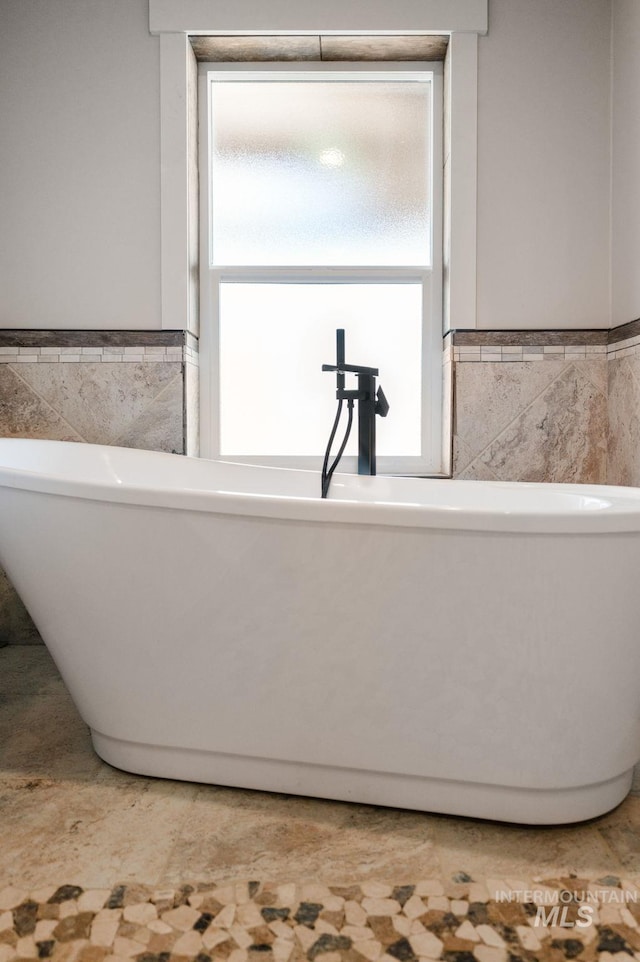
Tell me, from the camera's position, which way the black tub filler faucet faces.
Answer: facing the viewer and to the left of the viewer

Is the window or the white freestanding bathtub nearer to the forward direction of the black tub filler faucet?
the white freestanding bathtub

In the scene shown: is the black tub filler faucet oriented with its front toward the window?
no

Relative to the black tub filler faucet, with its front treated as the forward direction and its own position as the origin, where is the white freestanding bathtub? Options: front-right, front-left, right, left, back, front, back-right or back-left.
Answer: front-left
